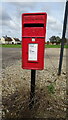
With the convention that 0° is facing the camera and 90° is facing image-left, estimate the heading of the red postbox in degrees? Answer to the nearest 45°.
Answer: approximately 0°
